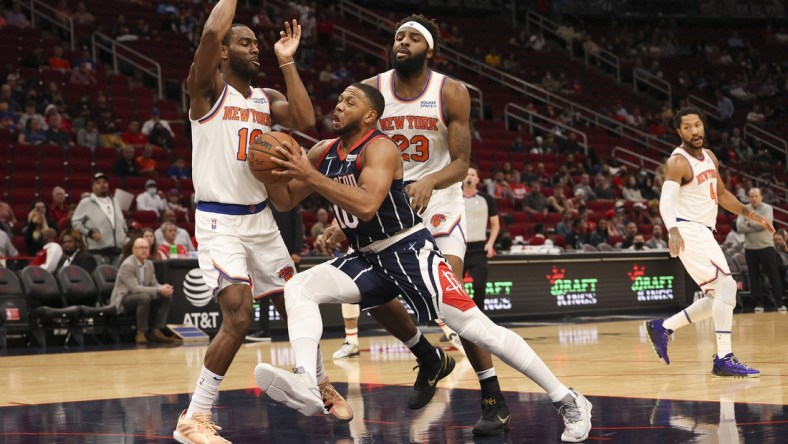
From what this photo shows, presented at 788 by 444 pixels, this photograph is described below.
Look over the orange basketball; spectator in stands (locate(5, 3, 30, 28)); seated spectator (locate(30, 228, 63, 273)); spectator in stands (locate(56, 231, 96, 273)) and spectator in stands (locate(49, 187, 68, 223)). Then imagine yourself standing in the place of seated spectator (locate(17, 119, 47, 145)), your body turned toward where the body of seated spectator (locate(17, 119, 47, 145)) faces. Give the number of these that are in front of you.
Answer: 4

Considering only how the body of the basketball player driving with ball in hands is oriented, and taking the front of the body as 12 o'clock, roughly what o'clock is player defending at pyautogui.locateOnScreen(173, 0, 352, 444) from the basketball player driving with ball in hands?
The player defending is roughly at 2 o'clock from the basketball player driving with ball in hands.

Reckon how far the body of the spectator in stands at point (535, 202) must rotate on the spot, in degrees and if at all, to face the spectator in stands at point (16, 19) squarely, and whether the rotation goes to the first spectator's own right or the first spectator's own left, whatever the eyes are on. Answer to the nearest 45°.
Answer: approximately 90° to the first spectator's own right

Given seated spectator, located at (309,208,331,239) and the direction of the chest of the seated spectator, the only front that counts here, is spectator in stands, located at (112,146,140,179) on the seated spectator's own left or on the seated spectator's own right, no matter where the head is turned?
on the seated spectator's own right

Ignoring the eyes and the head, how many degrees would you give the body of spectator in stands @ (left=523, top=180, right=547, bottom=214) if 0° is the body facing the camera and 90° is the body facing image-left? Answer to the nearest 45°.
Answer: approximately 0°
